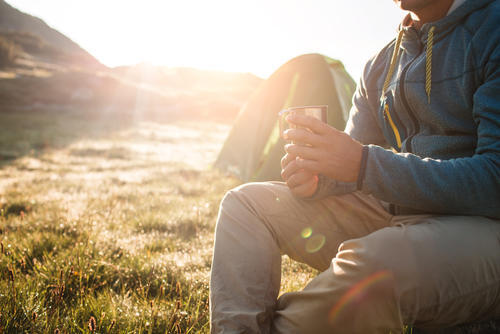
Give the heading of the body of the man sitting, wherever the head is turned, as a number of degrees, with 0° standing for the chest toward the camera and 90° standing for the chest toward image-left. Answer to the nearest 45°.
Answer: approximately 45°

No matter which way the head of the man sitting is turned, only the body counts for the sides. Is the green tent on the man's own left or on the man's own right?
on the man's own right

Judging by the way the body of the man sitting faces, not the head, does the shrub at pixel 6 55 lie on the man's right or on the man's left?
on the man's right
